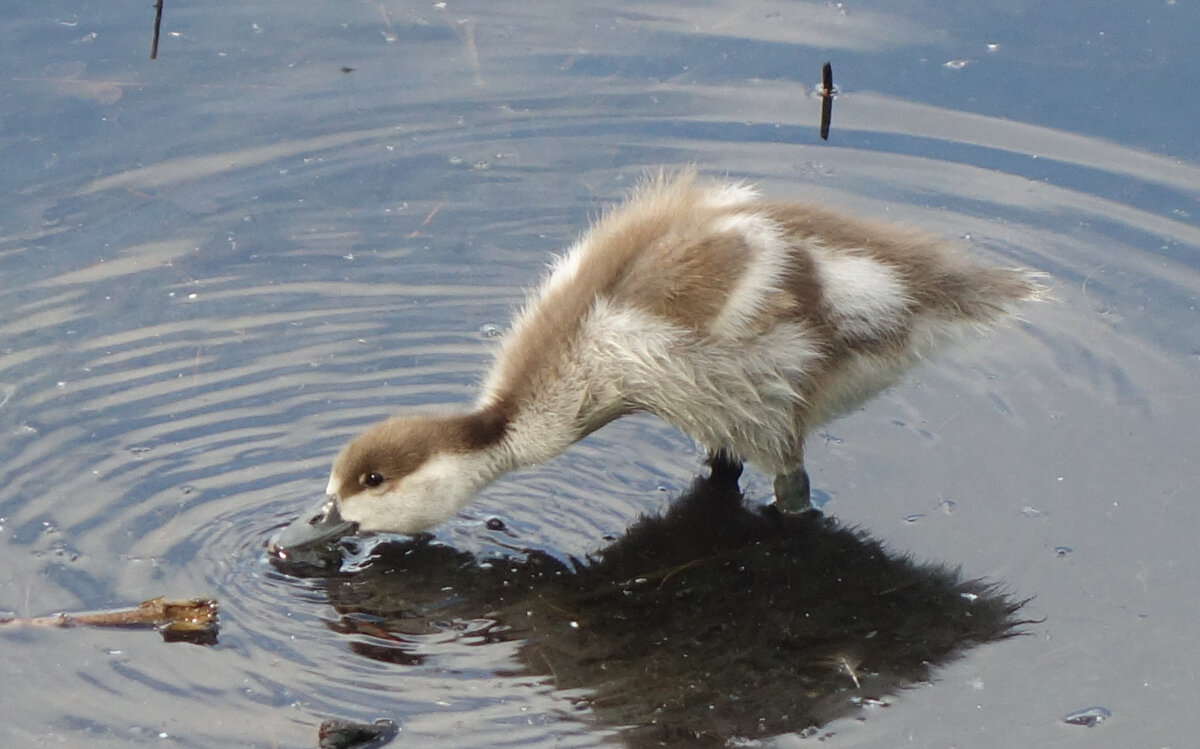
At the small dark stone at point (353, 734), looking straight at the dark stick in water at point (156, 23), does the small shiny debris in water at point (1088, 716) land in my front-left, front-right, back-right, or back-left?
back-right

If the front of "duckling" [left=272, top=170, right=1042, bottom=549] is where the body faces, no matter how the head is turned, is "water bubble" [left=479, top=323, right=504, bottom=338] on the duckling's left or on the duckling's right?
on the duckling's right

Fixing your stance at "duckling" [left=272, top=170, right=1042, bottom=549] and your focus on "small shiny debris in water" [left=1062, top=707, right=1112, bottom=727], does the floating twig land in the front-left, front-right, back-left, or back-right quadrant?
back-right

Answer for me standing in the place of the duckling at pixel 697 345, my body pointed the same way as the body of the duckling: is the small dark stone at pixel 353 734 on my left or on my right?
on my left

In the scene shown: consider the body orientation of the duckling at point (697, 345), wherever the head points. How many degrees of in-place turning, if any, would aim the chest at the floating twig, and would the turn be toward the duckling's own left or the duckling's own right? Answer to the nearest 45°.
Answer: approximately 45° to the duckling's own left

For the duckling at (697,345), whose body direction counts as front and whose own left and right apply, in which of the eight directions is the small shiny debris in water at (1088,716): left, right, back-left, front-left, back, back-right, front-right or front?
back-left

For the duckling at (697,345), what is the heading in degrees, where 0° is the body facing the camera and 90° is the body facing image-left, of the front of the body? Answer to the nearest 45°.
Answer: approximately 90°

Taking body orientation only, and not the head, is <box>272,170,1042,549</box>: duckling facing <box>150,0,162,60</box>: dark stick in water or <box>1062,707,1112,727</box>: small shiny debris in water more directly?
the dark stick in water
